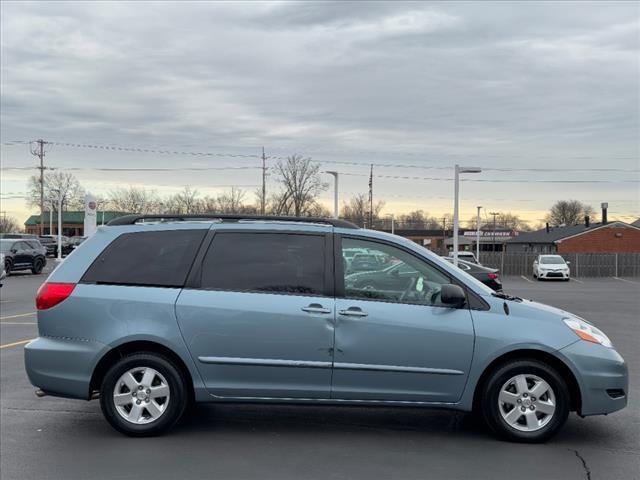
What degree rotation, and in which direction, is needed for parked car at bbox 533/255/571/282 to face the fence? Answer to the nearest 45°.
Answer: approximately 180°

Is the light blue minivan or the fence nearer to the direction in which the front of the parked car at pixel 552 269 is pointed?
the light blue minivan

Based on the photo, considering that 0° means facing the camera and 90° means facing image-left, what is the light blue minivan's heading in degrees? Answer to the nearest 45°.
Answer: approximately 270°

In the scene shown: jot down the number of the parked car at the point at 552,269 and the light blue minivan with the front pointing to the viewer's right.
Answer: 1

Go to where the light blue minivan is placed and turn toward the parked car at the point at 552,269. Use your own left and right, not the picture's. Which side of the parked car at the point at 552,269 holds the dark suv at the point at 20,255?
left

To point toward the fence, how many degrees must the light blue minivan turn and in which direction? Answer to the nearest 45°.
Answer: approximately 45° to its left

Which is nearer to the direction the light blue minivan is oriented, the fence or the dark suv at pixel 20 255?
the fence

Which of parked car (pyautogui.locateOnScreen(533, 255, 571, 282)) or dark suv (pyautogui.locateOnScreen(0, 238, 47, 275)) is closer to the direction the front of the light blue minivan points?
the parked car

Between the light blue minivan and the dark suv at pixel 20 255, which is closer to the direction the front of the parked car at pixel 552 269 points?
the light blue minivan

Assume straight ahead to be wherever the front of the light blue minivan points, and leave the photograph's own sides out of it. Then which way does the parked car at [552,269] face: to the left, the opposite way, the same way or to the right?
to the right
